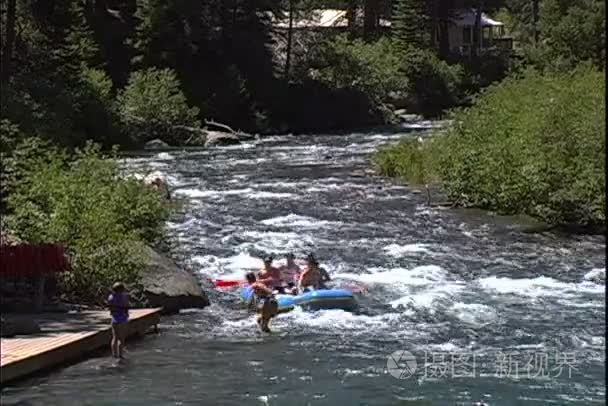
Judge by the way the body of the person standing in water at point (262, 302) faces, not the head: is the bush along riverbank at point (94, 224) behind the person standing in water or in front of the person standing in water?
in front

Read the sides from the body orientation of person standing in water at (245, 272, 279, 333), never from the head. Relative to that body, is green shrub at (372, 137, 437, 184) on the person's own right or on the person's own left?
on the person's own right
